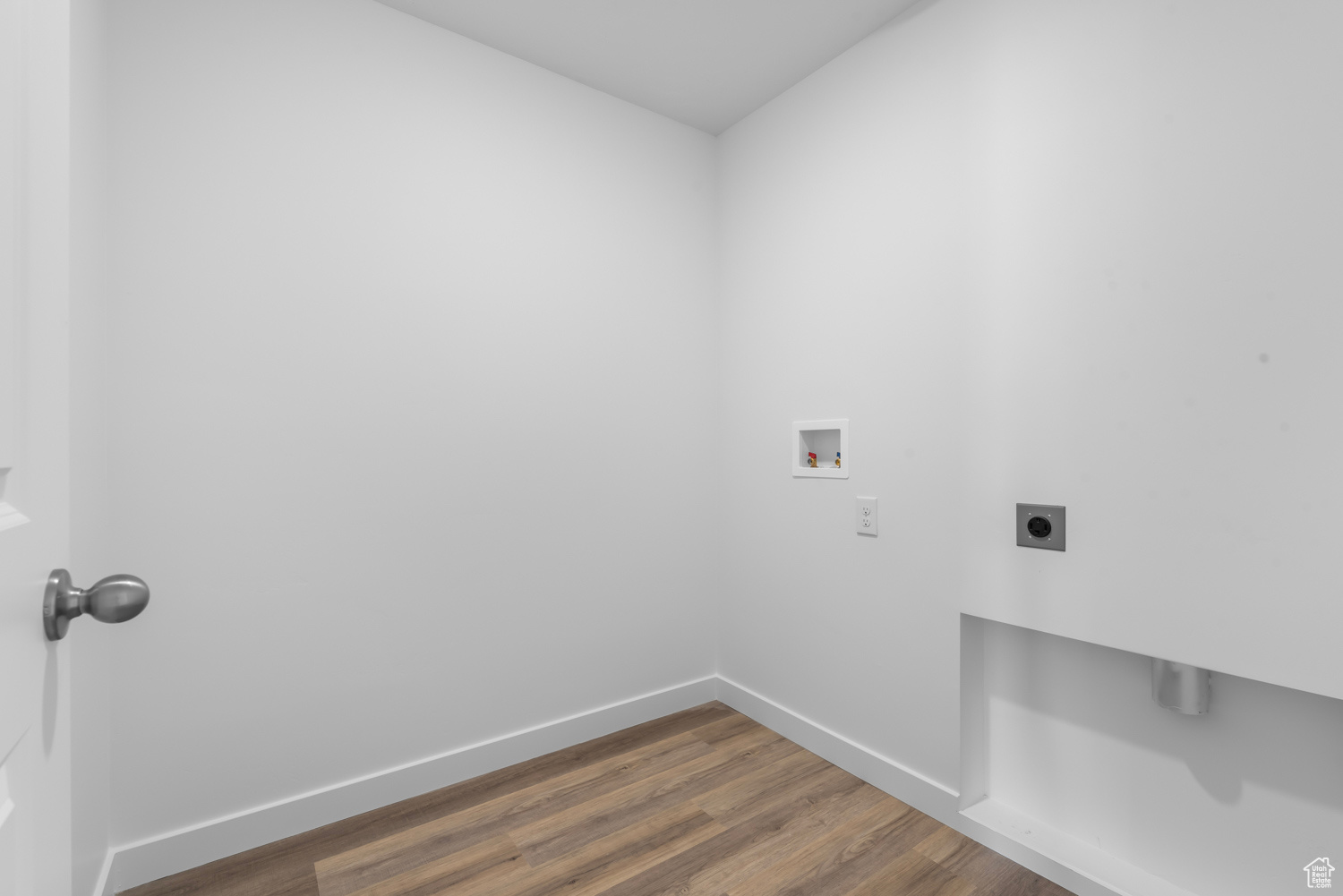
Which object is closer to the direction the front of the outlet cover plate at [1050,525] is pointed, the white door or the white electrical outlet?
the white door

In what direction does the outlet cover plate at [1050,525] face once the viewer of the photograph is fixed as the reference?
facing the viewer and to the left of the viewer

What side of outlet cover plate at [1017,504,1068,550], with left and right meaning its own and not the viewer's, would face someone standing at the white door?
front

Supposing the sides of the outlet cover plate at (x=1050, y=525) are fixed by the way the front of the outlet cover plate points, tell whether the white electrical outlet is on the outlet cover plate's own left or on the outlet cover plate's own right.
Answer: on the outlet cover plate's own right
